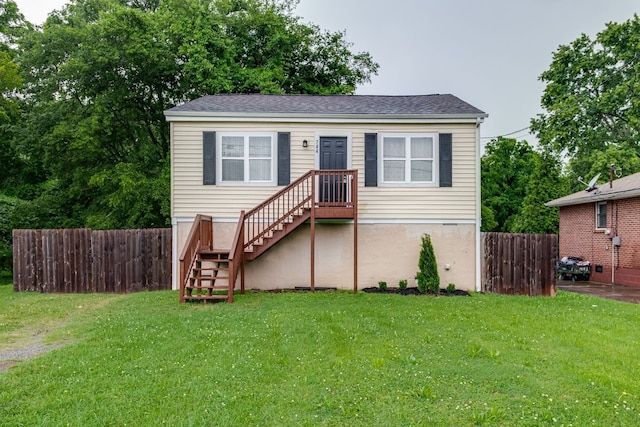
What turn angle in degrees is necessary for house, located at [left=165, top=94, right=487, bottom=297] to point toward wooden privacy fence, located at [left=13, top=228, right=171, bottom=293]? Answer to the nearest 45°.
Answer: approximately 90° to its right

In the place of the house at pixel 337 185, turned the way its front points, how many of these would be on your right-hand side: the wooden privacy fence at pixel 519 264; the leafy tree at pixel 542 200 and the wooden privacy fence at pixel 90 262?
1

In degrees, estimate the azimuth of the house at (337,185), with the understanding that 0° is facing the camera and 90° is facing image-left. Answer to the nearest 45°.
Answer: approximately 0°

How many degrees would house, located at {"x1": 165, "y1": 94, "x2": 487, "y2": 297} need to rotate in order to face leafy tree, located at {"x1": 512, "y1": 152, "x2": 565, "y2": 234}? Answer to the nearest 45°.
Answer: approximately 135° to its left

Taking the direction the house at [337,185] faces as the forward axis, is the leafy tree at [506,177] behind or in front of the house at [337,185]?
behind

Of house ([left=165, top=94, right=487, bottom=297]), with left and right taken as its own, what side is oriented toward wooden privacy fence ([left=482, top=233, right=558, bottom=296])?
left

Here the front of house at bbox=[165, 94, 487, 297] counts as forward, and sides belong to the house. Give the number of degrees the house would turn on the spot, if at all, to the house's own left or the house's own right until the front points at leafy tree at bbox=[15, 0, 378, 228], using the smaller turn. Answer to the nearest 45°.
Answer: approximately 135° to the house's own right

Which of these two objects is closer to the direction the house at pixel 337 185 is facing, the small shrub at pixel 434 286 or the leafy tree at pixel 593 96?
the small shrub
